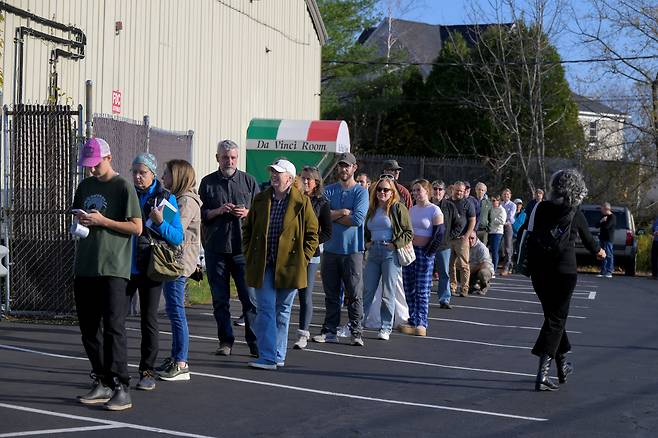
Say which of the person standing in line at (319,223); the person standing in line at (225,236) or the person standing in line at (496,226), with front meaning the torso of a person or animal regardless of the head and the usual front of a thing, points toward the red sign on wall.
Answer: the person standing in line at (496,226)

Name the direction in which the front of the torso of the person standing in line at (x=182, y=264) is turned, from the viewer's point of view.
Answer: to the viewer's left

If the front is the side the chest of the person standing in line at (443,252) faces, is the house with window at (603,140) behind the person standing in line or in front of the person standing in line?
behind

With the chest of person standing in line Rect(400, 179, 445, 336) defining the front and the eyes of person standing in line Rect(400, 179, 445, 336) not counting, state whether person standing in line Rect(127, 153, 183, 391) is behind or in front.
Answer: in front

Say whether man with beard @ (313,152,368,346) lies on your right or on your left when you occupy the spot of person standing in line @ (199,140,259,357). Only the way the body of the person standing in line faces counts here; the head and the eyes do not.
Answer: on your left

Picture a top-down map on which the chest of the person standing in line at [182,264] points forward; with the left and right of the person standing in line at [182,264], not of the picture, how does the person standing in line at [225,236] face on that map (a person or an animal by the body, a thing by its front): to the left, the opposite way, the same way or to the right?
to the left

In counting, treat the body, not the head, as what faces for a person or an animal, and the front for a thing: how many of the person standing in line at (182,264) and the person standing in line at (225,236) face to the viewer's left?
1

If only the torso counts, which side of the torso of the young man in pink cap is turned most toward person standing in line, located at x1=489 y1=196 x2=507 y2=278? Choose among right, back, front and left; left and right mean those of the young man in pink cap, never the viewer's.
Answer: back
